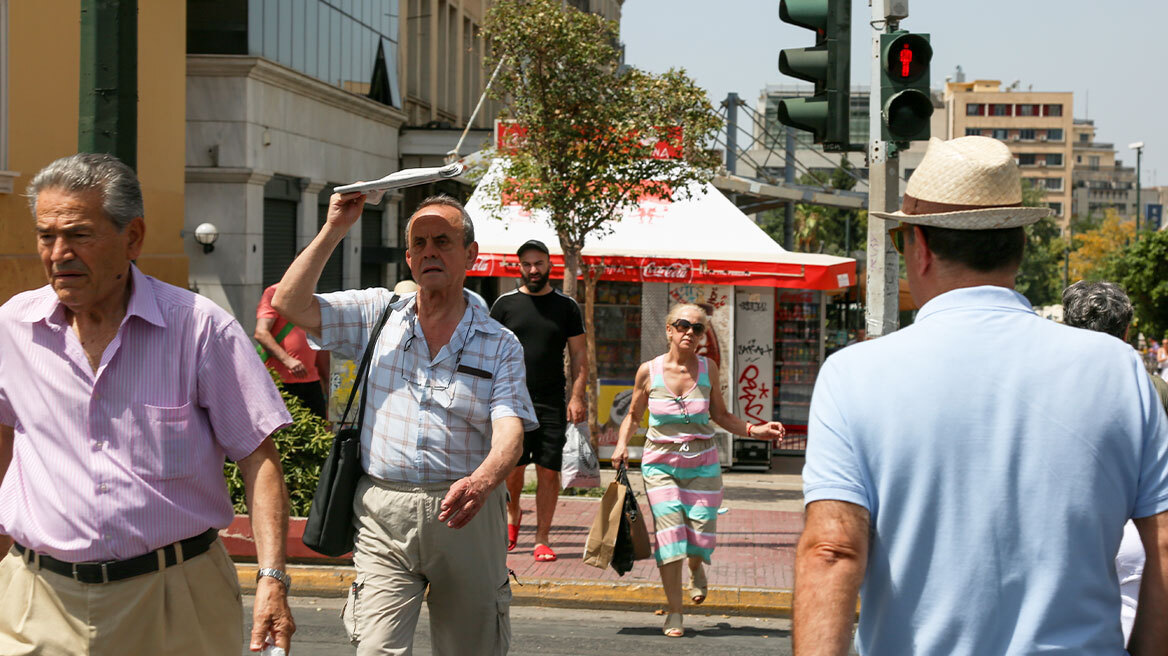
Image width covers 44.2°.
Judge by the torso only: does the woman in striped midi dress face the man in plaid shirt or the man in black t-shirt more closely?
the man in plaid shirt

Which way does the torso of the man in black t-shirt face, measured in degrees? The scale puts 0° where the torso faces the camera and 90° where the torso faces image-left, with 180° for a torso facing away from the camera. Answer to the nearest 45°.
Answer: approximately 0°

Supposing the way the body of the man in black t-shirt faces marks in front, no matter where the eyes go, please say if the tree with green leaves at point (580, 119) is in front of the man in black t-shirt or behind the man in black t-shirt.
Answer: behind

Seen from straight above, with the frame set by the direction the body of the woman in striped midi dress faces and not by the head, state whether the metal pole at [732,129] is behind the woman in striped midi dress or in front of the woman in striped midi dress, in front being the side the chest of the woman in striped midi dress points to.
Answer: behind

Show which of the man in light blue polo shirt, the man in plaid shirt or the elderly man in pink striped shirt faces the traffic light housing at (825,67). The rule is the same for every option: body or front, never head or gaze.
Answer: the man in light blue polo shirt

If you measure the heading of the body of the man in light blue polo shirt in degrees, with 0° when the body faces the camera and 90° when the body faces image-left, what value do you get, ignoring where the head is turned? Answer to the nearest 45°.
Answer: approximately 180°

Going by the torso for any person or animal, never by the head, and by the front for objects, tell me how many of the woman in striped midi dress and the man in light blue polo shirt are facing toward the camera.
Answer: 1

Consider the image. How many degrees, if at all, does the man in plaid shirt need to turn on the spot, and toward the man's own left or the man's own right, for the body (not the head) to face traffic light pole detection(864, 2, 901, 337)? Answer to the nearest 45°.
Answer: approximately 135° to the man's own left
